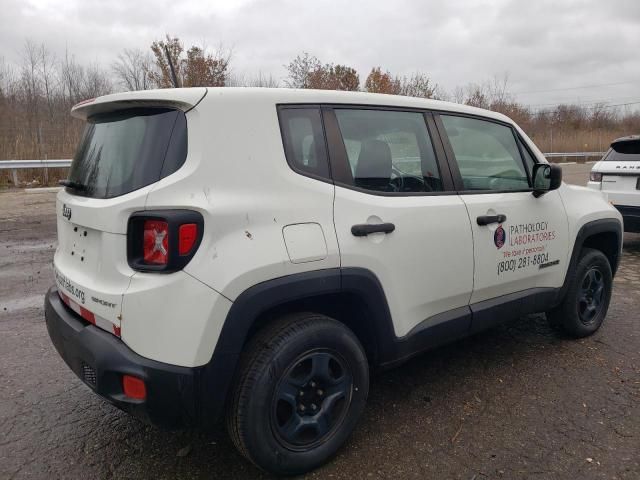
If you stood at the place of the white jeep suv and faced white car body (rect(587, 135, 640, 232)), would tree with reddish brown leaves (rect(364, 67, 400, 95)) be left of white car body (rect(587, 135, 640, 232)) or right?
left

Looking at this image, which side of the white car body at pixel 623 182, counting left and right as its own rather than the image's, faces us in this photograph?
back

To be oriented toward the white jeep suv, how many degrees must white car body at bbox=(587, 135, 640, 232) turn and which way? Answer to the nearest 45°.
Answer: approximately 180°

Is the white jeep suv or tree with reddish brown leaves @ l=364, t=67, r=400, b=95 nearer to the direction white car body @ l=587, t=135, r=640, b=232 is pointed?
the tree with reddish brown leaves

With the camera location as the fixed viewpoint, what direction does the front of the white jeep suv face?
facing away from the viewer and to the right of the viewer

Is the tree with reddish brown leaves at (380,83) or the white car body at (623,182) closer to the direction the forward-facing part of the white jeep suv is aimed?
the white car body

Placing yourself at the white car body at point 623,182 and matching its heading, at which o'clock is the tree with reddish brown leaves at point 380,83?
The tree with reddish brown leaves is roughly at 11 o'clock from the white car body.

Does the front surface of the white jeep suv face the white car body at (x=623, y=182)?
yes
